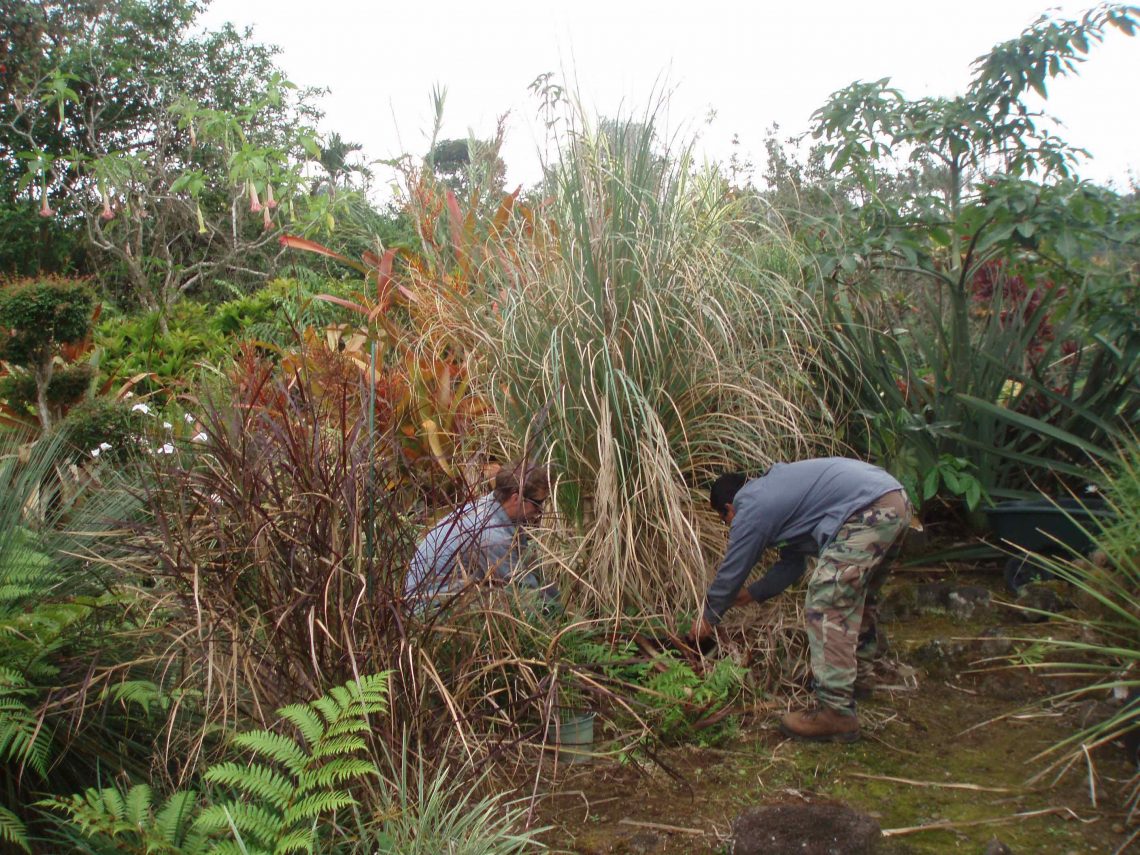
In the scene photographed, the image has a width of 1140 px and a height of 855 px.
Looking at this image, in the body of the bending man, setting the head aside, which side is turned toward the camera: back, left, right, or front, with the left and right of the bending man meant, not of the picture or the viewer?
left

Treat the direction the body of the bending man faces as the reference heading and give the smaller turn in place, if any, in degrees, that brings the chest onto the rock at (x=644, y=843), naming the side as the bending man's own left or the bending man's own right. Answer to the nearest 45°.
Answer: approximately 45° to the bending man's own left

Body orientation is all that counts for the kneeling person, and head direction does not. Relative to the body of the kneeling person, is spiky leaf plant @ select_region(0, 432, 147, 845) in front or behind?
behind

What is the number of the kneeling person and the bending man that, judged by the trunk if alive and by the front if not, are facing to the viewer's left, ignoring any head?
1

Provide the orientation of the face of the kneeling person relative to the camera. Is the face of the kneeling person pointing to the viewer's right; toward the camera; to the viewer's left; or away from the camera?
to the viewer's right

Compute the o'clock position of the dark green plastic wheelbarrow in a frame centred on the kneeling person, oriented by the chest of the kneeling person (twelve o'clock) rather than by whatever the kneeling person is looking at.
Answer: The dark green plastic wheelbarrow is roughly at 11 o'clock from the kneeling person.

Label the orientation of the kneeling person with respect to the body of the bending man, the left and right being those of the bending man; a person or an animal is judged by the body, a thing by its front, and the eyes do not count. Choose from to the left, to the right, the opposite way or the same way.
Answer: the opposite way

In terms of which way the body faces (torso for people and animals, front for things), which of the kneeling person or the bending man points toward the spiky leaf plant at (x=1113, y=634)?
the kneeling person

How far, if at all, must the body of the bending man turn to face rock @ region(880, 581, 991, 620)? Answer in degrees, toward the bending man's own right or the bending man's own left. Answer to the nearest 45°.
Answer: approximately 135° to the bending man's own right

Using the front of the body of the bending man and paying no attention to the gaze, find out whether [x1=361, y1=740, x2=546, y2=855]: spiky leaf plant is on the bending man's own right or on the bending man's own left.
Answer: on the bending man's own left

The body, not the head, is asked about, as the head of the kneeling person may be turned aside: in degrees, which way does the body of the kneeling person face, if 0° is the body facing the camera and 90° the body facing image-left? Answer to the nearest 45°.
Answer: approximately 270°

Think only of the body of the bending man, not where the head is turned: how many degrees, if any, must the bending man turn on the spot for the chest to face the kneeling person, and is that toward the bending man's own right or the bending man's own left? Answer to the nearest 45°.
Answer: approximately 45° to the bending man's own left
